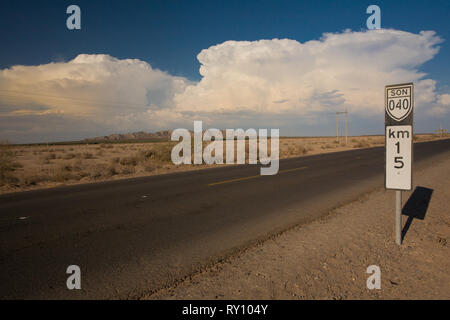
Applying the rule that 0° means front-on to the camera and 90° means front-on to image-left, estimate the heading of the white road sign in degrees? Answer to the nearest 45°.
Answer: approximately 0°

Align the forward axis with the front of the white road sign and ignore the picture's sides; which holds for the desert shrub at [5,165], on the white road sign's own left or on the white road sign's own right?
on the white road sign's own right

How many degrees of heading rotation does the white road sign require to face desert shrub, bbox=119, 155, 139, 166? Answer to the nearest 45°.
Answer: approximately 135° to its right
